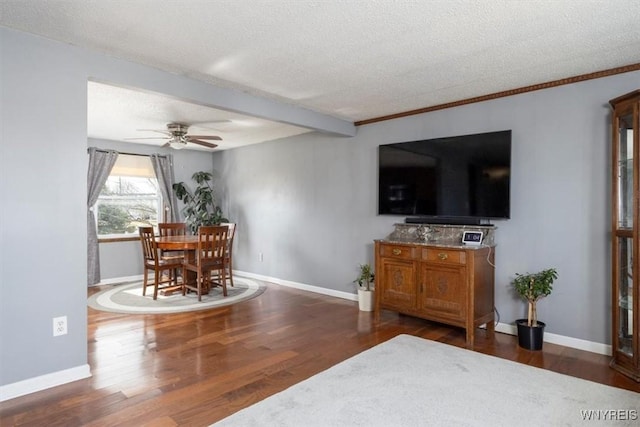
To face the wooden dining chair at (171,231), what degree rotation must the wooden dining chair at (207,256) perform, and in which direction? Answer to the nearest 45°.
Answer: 0° — it already faces it

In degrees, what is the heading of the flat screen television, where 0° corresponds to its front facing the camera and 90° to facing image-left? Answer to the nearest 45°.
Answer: approximately 45°

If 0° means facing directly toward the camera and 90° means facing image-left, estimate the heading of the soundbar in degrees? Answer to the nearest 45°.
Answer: approximately 45°

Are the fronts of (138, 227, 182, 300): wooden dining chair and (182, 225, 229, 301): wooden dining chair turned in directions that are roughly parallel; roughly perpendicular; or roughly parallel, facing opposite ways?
roughly perpendicular

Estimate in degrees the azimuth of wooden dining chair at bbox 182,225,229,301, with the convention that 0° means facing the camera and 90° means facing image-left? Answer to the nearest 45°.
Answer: approximately 135°

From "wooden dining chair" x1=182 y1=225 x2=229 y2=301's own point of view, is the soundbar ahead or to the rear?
to the rear

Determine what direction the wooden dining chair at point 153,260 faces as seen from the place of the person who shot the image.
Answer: facing away from the viewer and to the right of the viewer

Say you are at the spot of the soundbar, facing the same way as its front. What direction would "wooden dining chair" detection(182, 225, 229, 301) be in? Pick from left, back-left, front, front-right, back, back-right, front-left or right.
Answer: front-right
